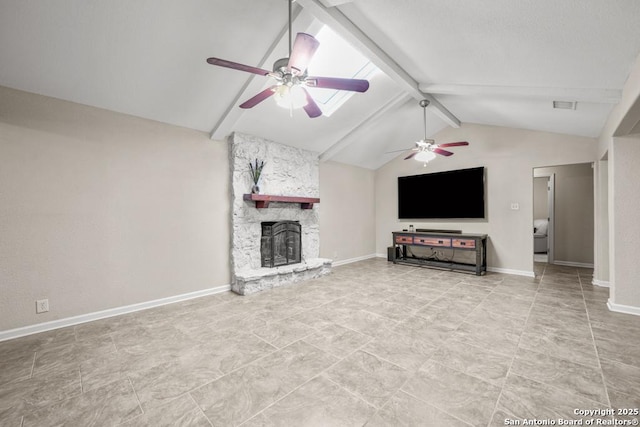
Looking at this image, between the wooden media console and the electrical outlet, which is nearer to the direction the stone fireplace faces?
the wooden media console

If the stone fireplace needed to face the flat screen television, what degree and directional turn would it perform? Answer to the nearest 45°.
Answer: approximately 45° to its left

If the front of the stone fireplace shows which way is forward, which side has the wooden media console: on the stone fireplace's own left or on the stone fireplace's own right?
on the stone fireplace's own left

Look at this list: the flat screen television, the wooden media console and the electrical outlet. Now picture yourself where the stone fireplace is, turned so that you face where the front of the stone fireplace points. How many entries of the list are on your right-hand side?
1

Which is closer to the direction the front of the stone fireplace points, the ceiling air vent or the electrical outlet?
the ceiling air vent

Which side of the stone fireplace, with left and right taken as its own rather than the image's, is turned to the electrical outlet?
right
